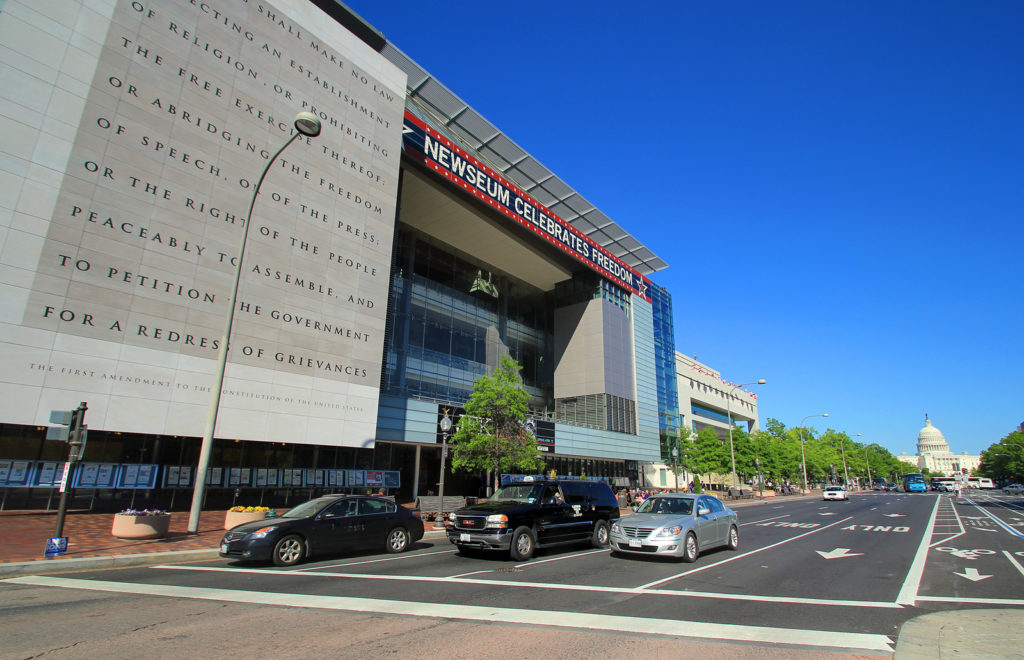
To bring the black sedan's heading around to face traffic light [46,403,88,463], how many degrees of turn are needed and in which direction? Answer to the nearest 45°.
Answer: approximately 45° to its right

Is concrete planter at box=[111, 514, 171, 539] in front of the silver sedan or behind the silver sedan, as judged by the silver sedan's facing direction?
in front

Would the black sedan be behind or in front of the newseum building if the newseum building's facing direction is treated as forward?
in front

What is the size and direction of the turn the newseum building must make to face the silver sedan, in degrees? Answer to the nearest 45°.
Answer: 0° — it already faces it

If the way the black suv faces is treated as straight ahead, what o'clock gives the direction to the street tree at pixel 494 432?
The street tree is roughly at 4 o'clock from the black suv.

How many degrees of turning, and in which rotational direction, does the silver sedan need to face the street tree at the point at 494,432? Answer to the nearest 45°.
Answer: approximately 90° to its right

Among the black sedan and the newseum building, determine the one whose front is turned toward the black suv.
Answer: the newseum building

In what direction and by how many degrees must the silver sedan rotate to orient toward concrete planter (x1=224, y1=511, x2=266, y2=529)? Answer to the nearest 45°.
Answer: approximately 45° to its right

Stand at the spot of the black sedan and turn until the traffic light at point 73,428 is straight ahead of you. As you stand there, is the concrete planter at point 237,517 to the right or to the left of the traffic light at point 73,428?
right

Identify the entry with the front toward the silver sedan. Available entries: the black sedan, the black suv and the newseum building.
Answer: the newseum building

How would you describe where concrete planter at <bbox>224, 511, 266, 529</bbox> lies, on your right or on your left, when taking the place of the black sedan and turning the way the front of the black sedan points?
on your right

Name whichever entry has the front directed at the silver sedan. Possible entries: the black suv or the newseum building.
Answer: the newseum building

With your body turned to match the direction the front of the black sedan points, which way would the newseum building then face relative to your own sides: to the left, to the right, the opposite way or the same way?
to the left
